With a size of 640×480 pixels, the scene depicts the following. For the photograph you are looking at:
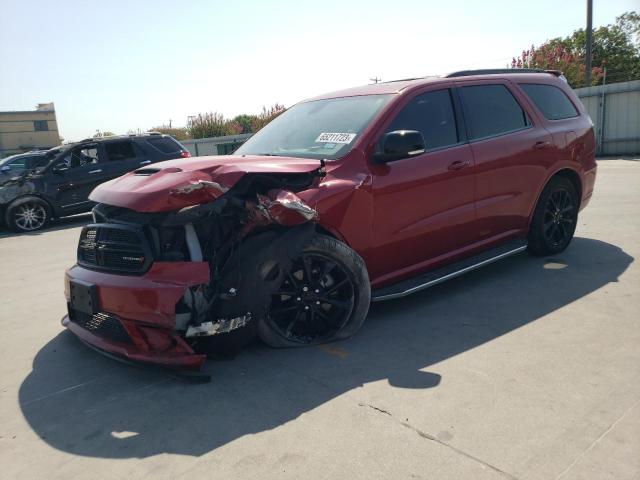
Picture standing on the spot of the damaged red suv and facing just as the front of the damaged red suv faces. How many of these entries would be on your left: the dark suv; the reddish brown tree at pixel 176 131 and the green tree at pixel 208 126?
0

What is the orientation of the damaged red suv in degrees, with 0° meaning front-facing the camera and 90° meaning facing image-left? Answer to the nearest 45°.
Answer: approximately 45°

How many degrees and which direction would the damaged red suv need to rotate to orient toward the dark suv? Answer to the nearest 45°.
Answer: approximately 90° to its right

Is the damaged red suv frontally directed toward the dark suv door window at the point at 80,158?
no

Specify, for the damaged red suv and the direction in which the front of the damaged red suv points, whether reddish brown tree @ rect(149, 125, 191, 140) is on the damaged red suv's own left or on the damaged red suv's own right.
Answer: on the damaged red suv's own right

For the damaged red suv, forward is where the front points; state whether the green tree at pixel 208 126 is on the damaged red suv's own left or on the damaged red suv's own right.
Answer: on the damaged red suv's own right
